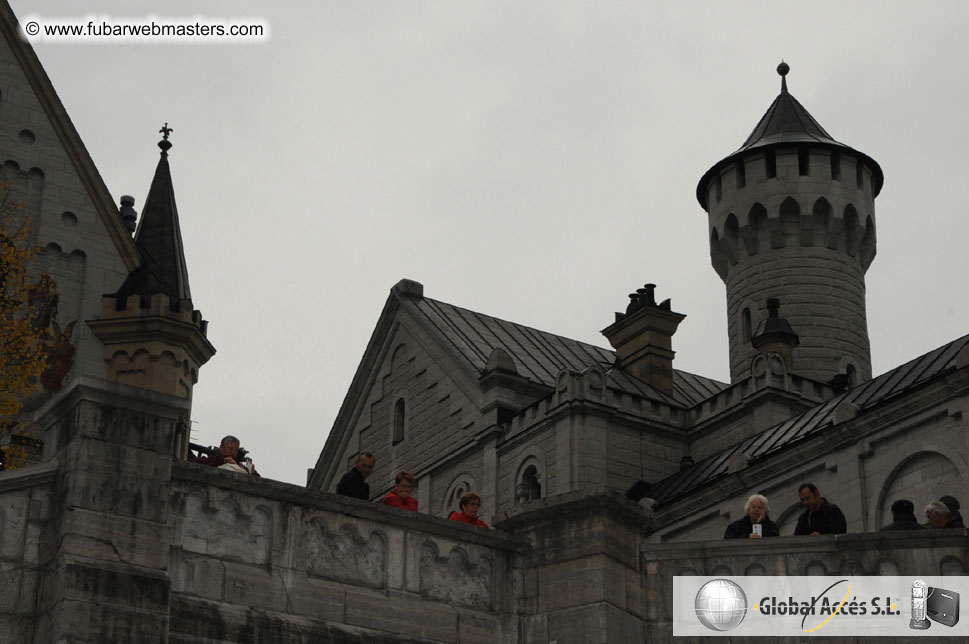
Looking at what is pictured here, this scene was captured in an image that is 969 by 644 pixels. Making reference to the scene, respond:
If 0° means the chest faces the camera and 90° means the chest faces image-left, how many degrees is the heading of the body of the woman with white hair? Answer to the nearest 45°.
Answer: approximately 0°

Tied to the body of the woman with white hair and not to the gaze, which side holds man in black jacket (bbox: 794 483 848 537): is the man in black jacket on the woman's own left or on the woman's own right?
on the woman's own left

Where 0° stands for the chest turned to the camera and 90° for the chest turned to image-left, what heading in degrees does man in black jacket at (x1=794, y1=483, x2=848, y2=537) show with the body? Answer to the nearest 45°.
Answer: approximately 45°

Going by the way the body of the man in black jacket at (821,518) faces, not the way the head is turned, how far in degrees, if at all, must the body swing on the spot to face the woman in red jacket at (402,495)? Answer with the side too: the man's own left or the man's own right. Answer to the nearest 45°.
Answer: approximately 45° to the man's own right

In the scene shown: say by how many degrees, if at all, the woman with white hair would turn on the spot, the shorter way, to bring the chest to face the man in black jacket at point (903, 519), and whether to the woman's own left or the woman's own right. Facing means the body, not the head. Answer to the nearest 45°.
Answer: approximately 90° to the woman's own left

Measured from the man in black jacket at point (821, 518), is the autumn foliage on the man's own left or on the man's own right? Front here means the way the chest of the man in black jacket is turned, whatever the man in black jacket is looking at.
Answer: on the man's own right

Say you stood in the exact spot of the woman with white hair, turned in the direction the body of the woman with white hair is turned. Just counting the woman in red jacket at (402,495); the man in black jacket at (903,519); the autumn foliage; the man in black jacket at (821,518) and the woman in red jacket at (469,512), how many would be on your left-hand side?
2

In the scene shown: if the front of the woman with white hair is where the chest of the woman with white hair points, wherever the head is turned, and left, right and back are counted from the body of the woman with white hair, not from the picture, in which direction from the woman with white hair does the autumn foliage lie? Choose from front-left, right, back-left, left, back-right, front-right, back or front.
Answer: back-right
